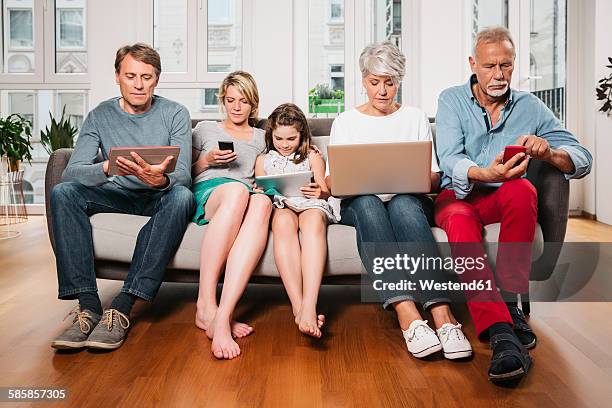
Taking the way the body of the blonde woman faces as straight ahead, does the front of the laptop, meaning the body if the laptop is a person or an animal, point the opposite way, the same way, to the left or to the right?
the opposite way

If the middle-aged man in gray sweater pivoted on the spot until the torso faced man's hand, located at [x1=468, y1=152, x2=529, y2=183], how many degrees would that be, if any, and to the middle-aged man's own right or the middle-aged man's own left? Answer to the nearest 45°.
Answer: approximately 45° to the middle-aged man's own left

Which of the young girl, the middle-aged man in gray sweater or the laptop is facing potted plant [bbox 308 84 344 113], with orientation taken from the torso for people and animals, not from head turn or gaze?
the laptop

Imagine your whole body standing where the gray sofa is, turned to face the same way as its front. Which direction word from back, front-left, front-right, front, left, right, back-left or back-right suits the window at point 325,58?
back

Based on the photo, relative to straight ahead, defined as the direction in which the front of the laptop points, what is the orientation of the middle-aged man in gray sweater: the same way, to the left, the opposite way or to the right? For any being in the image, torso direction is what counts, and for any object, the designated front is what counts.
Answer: the opposite way

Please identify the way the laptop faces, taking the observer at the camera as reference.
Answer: facing away from the viewer
